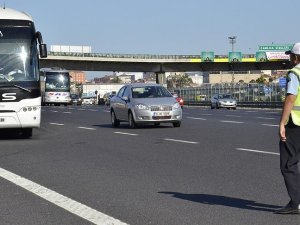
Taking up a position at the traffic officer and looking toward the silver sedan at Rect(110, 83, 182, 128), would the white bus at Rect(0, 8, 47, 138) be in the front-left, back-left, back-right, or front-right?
front-left

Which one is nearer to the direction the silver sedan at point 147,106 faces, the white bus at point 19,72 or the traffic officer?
the traffic officer

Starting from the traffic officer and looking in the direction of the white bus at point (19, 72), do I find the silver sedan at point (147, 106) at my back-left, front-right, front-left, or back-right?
front-right

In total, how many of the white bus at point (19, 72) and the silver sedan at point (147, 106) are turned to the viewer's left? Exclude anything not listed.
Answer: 0

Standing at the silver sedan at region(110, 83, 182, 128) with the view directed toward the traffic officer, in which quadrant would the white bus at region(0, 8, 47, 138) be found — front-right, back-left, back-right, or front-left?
front-right

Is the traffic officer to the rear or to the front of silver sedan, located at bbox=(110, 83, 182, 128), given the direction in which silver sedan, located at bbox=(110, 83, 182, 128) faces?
to the front

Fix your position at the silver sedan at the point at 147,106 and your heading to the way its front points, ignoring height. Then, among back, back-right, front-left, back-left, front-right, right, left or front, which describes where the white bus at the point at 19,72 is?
right

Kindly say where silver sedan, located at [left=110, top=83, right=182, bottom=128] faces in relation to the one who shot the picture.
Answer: facing the viewer and to the right of the viewer

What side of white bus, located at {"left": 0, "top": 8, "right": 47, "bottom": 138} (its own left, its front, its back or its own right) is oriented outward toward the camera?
front

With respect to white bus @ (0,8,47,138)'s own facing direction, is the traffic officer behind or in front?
in front

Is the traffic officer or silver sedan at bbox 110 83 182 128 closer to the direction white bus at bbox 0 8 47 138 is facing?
the traffic officer
